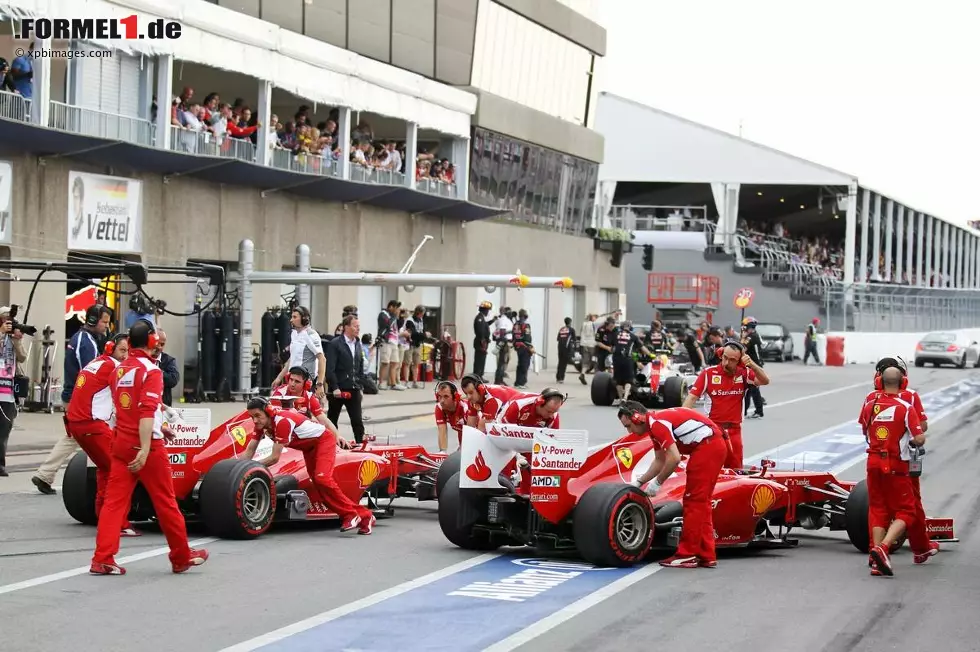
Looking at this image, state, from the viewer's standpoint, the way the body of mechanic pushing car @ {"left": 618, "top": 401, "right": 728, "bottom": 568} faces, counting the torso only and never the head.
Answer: to the viewer's left

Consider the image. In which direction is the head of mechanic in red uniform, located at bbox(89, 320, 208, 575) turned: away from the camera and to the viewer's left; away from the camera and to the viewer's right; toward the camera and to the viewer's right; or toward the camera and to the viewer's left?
away from the camera and to the viewer's right

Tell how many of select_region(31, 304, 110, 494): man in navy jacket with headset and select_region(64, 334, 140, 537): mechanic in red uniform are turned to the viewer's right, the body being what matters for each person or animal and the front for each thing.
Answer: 2

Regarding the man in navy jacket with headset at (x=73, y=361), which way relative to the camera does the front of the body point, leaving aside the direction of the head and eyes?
to the viewer's right

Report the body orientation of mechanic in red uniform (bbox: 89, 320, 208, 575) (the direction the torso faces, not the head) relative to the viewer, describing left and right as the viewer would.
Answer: facing away from the viewer and to the right of the viewer

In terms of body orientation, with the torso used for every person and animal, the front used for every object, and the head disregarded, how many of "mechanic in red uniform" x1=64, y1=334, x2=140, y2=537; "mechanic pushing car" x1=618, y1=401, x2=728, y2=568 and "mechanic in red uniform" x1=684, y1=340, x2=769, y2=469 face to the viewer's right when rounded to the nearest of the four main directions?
1

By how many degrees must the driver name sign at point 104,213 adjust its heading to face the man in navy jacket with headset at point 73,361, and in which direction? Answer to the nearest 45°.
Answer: approximately 45° to its right

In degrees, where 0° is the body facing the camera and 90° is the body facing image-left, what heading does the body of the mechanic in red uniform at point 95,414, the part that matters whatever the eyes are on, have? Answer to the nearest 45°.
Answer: approximately 270°

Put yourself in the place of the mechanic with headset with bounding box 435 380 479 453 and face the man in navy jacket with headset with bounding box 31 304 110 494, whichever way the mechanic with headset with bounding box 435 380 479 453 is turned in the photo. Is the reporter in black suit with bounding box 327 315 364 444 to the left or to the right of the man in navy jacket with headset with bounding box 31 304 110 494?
right

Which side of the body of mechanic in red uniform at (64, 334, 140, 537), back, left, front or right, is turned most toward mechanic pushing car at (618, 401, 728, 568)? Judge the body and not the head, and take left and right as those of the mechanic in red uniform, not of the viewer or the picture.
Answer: front

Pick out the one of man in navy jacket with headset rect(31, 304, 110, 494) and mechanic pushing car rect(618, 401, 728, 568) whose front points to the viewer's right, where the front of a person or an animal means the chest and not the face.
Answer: the man in navy jacket with headset
